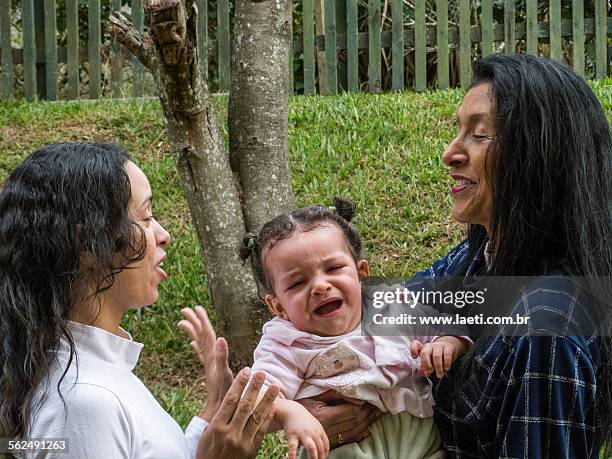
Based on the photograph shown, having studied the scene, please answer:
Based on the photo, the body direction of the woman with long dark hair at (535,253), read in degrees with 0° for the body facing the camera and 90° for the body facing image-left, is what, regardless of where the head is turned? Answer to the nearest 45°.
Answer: approximately 90°

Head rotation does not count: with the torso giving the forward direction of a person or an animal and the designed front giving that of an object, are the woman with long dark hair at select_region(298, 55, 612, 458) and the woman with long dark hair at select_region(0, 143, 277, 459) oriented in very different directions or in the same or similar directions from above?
very different directions

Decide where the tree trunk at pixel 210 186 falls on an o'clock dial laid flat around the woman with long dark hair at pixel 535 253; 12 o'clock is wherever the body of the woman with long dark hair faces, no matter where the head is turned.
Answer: The tree trunk is roughly at 2 o'clock from the woman with long dark hair.

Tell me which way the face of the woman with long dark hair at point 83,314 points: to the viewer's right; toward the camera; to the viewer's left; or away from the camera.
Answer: to the viewer's right

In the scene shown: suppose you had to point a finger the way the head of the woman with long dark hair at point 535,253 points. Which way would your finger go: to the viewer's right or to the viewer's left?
to the viewer's left

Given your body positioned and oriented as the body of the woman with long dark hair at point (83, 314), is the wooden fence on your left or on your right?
on your left

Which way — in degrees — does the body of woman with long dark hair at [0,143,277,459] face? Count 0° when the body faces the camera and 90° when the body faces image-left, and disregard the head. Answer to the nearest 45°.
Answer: approximately 270°

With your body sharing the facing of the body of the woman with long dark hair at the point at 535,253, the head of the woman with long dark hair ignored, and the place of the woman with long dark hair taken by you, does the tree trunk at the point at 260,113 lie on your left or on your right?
on your right

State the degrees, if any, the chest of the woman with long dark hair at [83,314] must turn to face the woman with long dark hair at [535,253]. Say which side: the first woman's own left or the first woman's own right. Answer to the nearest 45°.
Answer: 0° — they already face them

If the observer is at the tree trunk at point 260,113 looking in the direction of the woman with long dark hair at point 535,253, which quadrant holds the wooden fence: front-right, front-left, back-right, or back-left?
back-left
